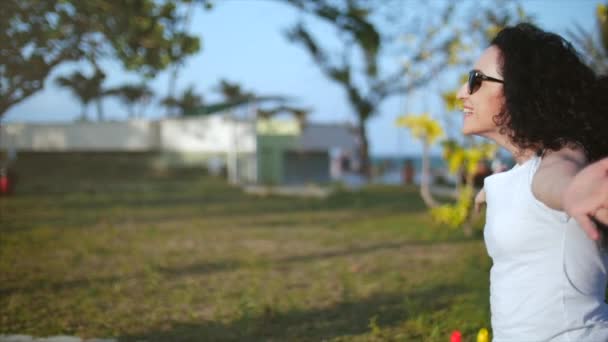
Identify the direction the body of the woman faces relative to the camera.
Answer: to the viewer's left

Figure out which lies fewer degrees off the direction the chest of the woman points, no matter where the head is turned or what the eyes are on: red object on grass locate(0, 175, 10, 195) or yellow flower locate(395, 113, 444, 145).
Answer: the red object on grass

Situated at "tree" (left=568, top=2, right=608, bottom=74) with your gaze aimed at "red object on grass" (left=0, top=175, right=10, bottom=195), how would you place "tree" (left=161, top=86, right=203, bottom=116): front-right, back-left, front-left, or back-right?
front-right

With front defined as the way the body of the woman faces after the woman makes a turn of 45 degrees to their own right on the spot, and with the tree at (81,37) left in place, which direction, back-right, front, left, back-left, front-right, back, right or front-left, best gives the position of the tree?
front

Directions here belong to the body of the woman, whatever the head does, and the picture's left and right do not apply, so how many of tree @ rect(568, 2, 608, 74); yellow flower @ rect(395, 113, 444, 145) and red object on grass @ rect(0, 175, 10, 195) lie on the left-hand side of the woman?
0

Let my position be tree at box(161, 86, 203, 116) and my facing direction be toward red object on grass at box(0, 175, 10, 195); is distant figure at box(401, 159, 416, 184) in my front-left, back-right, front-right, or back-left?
front-left

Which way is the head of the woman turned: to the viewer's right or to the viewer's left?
to the viewer's left

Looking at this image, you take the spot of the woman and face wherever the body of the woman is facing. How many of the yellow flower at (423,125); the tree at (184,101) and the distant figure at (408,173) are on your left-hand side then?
0

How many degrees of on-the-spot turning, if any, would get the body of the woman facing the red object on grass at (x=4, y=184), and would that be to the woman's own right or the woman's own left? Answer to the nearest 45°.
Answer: approximately 45° to the woman's own right

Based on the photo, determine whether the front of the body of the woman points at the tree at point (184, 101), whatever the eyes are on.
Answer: no

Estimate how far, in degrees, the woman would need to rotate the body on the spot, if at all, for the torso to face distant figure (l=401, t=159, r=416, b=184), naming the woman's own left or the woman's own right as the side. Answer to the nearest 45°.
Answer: approximately 90° to the woman's own right
